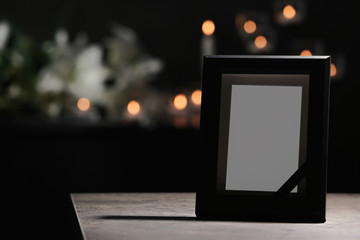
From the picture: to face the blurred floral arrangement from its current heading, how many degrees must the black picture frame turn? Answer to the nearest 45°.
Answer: approximately 135° to its right

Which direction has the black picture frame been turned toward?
toward the camera
